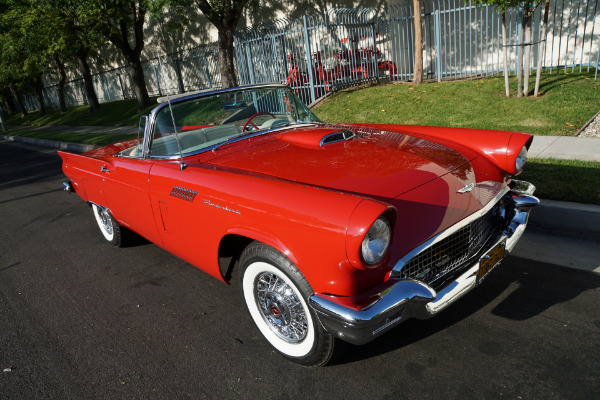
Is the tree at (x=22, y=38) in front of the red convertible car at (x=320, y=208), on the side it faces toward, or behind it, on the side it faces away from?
behind

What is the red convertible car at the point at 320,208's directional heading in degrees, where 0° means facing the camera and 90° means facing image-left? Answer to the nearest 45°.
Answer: approximately 315°

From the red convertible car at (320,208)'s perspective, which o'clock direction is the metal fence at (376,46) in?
The metal fence is roughly at 8 o'clock from the red convertible car.

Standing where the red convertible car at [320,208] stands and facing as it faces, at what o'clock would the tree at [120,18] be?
The tree is roughly at 7 o'clock from the red convertible car.

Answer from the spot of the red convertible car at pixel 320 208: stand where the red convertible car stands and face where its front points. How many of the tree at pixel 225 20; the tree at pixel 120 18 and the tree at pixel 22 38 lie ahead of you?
0

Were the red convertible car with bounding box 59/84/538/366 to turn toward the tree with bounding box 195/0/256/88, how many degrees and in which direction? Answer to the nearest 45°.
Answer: approximately 135° to its left
